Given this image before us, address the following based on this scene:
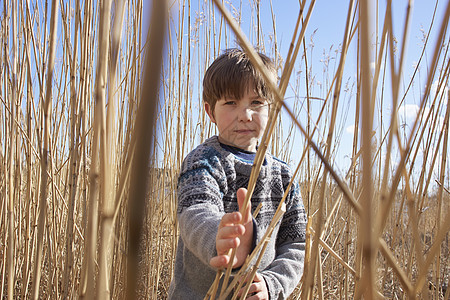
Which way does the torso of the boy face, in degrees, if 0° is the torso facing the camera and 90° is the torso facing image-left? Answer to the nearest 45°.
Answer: approximately 315°
